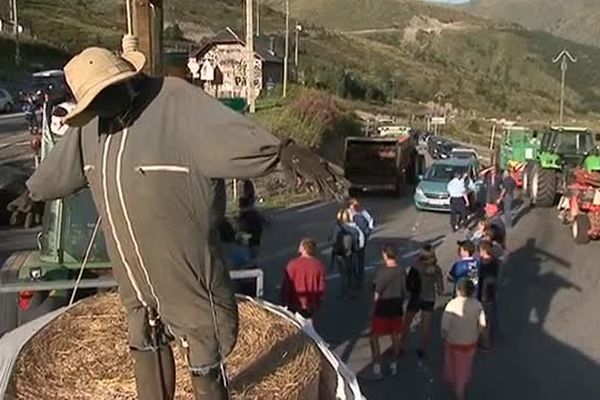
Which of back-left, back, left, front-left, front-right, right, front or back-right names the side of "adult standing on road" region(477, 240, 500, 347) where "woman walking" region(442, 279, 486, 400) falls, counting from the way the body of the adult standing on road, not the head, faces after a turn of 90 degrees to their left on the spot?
front

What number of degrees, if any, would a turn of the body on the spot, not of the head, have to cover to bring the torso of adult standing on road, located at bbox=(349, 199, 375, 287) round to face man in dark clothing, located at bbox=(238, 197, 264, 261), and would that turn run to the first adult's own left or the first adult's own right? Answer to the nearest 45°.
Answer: approximately 45° to the first adult's own left

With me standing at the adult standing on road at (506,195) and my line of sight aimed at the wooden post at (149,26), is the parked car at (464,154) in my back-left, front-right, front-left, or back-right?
back-right

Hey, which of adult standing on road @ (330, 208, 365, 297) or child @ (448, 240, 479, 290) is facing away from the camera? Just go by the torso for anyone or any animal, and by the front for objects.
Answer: the adult standing on road

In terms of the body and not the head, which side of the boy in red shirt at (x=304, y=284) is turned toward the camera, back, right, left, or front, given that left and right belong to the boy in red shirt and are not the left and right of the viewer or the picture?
back
